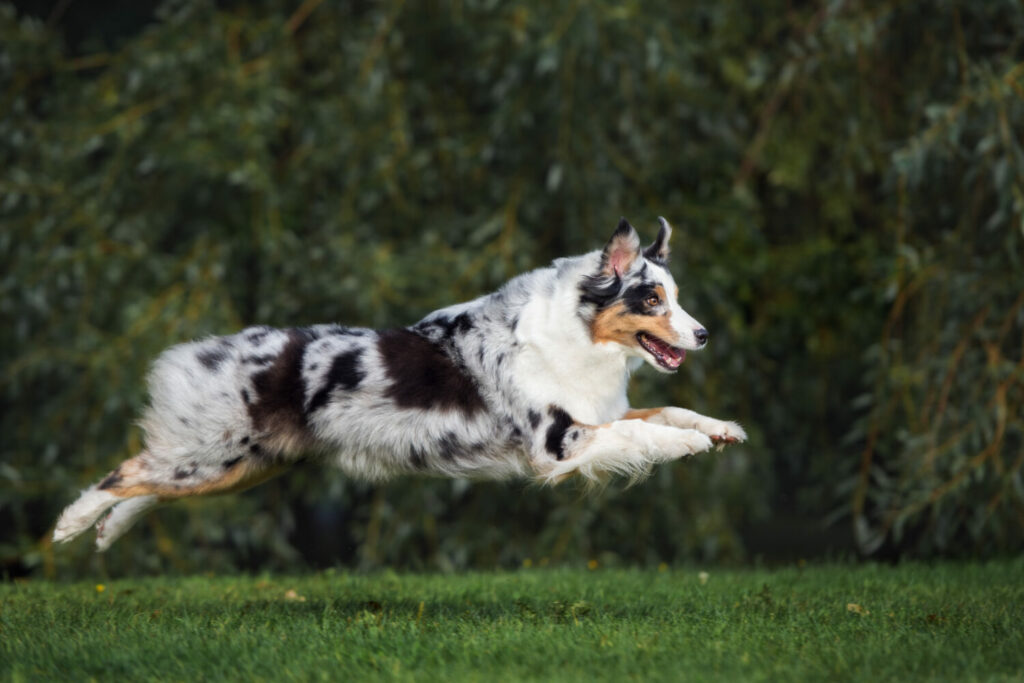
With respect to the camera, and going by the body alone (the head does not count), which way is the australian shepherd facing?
to the viewer's right
